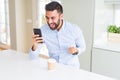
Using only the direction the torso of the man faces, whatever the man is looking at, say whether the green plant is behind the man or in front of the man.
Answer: behind

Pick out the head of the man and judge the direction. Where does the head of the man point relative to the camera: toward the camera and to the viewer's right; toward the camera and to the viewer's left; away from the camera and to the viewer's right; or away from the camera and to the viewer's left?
toward the camera and to the viewer's left

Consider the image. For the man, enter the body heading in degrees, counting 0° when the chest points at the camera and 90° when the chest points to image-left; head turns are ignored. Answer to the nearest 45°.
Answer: approximately 45°
